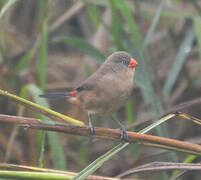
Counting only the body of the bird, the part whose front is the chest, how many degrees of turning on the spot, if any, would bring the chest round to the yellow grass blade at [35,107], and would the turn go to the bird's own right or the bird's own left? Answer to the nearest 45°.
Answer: approximately 135° to the bird's own right

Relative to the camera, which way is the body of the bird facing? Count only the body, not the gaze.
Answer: to the viewer's right

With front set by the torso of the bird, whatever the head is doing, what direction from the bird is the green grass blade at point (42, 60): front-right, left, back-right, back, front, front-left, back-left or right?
back-left
